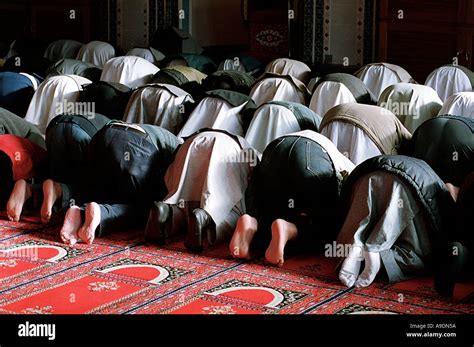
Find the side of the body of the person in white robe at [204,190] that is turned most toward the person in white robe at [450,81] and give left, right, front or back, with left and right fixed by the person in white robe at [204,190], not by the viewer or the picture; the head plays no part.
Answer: front

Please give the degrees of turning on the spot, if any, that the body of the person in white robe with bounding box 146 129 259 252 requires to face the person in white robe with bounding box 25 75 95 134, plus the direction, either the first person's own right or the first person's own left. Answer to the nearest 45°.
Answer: approximately 90° to the first person's own left

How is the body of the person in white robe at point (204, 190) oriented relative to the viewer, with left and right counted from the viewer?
facing away from the viewer and to the right of the viewer

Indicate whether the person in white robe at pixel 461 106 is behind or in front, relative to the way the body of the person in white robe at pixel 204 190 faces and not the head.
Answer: in front

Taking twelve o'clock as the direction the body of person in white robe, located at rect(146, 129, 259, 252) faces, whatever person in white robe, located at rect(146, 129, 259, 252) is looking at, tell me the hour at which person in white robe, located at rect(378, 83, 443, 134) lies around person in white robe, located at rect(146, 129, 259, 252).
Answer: person in white robe, located at rect(378, 83, 443, 134) is roughly at 12 o'clock from person in white robe, located at rect(146, 129, 259, 252).

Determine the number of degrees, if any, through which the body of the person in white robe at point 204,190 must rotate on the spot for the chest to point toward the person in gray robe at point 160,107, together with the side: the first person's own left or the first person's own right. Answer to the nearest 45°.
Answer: approximately 45° to the first person's own left

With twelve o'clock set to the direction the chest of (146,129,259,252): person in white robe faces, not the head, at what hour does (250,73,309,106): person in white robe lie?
(250,73,309,106): person in white robe is roughly at 11 o'clock from (146,129,259,252): person in white robe.
